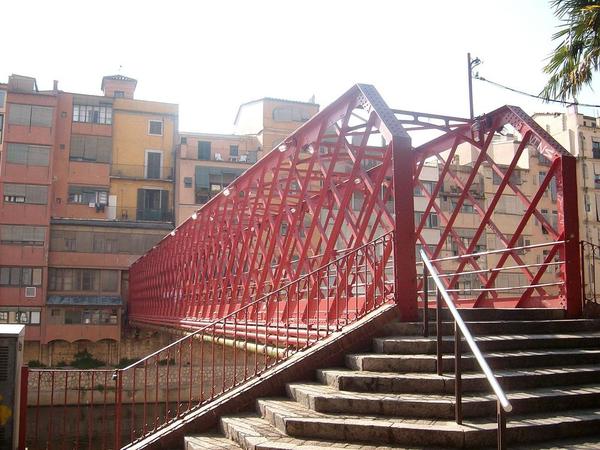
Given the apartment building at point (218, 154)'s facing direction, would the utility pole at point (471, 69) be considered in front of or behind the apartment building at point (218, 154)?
in front

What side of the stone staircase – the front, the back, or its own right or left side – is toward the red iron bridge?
back

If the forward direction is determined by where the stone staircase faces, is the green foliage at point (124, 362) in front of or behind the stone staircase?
behind

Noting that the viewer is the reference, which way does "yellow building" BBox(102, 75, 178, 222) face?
facing the viewer

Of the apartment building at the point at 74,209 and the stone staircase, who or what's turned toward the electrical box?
the apartment building

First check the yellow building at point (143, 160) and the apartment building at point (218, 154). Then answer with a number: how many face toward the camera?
2

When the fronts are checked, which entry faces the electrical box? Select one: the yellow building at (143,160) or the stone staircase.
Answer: the yellow building

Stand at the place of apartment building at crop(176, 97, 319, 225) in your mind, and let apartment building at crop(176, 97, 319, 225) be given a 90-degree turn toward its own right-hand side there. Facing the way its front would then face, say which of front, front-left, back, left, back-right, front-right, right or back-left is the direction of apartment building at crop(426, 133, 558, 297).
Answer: back

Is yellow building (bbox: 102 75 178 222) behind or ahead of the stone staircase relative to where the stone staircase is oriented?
behind

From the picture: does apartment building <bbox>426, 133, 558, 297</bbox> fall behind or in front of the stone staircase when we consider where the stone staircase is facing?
behind

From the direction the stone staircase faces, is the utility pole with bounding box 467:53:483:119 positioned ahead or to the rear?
to the rear

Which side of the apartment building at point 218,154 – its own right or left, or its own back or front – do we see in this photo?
front

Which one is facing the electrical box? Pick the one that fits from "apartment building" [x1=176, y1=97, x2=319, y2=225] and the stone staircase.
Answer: the apartment building
